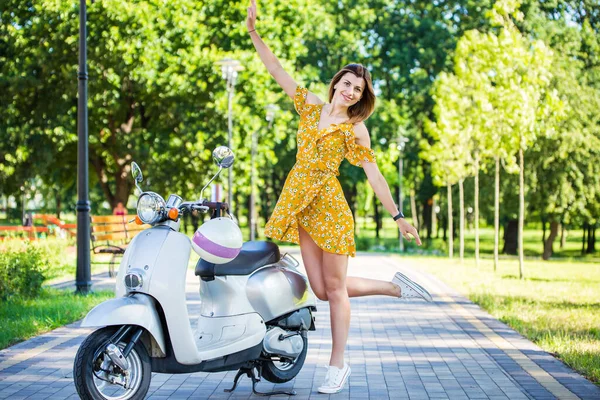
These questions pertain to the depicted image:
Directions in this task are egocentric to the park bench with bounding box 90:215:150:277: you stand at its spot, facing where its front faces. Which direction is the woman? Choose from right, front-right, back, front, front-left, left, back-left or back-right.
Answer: front-right

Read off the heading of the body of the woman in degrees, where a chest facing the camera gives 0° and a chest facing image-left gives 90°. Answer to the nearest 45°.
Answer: approximately 45°

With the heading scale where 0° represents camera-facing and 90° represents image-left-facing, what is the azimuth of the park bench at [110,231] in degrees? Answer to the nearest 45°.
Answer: approximately 315°

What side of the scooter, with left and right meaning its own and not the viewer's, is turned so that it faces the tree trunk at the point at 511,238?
back

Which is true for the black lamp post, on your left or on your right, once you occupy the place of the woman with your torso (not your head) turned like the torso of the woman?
on your right

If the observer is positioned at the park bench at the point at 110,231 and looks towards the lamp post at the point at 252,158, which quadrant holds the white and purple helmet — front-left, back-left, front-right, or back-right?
back-right

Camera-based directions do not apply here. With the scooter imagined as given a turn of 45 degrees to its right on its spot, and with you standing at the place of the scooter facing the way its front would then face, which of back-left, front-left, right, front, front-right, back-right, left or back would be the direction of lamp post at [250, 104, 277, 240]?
right

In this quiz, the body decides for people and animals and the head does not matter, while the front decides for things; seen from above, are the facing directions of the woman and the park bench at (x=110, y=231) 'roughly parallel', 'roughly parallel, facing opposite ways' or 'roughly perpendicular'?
roughly perpendicular
